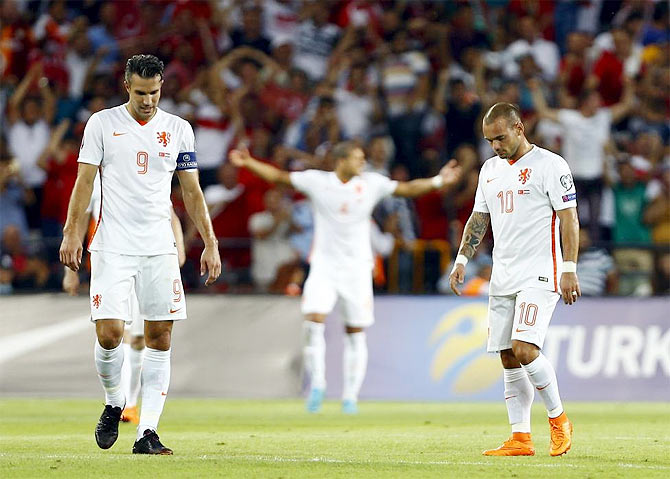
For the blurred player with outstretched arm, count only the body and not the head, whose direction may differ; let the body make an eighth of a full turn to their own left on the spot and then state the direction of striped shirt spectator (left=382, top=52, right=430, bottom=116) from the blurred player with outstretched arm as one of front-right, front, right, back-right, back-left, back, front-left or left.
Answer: back-left

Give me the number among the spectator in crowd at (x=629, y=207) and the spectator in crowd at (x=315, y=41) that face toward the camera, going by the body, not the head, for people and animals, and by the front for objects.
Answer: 2

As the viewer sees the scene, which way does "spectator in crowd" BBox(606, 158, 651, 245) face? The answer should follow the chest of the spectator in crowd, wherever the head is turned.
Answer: toward the camera

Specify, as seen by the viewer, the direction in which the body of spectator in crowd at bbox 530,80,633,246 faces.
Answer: toward the camera

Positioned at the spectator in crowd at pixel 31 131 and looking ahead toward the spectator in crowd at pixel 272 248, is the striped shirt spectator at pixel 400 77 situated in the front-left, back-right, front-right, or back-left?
front-left

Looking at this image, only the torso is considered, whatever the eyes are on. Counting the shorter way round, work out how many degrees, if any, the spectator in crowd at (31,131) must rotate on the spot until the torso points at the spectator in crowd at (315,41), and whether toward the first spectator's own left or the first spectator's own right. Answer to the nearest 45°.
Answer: approximately 90° to the first spectator's own left

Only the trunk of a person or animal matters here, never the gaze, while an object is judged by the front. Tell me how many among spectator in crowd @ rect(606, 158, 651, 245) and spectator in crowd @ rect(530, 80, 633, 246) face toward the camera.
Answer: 2

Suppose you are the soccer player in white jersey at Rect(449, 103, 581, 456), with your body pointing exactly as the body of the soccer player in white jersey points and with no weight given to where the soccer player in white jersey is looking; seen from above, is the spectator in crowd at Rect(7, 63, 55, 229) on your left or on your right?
on your right

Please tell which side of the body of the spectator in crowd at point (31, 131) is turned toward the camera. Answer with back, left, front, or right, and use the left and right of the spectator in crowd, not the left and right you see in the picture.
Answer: front

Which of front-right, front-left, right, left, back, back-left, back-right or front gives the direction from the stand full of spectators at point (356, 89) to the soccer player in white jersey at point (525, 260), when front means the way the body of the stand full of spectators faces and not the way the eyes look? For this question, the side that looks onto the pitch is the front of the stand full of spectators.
front
